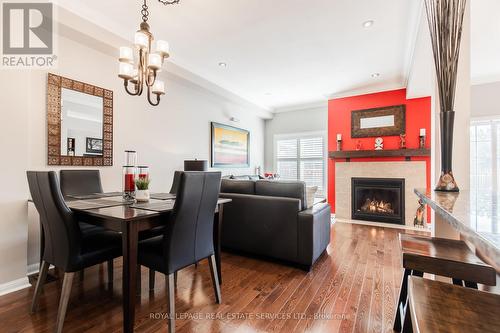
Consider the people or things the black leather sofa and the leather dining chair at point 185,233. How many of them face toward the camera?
0

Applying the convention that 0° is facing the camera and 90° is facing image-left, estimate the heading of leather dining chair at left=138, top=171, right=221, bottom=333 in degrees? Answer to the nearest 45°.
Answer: approximately 135°

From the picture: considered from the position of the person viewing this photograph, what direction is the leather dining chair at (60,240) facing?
facing away from the viewer and to the right of the viewer

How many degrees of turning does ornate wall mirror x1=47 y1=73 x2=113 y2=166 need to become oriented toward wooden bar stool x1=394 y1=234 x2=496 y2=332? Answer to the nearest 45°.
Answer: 0° — it already faces it

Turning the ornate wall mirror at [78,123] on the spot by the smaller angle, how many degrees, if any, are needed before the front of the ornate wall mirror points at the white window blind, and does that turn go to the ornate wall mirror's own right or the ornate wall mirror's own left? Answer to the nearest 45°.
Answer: approximately 45° to the ornate wall mirror's own left

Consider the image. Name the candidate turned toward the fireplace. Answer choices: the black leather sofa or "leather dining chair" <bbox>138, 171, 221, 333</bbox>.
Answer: the black leather sofa

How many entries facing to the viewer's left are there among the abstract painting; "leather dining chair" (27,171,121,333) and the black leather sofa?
0

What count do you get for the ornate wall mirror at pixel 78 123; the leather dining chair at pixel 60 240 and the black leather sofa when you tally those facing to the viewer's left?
0

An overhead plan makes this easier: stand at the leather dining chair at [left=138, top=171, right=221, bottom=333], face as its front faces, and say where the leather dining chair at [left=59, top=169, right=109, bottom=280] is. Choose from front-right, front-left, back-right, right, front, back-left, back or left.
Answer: front

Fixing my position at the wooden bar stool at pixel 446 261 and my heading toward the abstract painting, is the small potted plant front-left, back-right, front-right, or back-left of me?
front-left

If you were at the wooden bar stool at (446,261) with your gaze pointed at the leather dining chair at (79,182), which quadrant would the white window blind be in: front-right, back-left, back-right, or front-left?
front-right

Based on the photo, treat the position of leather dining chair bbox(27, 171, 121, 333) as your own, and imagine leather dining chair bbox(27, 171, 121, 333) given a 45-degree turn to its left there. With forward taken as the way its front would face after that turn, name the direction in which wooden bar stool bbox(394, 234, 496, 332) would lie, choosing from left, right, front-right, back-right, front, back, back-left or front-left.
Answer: back-right

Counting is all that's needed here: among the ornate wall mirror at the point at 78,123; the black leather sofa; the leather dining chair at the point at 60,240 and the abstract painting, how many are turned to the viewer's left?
0
